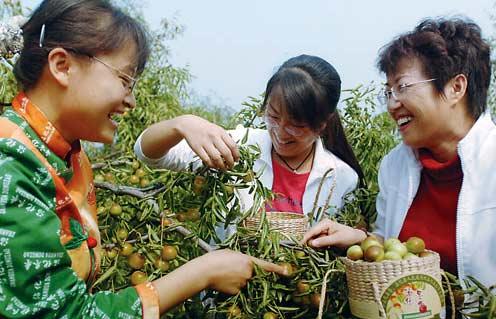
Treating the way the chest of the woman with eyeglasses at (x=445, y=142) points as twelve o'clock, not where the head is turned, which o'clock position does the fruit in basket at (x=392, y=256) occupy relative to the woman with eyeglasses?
The fruit in basket is roughly at 11 o'clock from the woman with eyeglasses.

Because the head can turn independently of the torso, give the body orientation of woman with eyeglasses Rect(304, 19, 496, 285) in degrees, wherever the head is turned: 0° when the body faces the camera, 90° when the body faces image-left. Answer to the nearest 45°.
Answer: approximately 45°

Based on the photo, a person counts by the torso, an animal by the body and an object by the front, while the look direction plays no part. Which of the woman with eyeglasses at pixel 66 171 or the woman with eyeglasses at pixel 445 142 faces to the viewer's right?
the woman with eyeglasses at pixel 66 171

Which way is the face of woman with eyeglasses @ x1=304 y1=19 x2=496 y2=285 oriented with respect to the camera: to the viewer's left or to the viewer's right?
to the viewer's left

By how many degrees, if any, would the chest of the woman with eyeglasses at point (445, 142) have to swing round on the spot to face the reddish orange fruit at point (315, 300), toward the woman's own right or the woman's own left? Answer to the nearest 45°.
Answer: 0° — they already face it

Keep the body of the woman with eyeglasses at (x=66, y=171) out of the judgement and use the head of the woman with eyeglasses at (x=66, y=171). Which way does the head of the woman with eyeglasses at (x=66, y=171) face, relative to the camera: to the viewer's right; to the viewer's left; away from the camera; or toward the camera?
to the viewer's right

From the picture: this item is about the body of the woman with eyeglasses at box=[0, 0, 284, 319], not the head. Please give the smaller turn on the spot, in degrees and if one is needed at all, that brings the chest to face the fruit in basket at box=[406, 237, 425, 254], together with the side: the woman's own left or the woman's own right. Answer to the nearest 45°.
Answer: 0° — they already face it

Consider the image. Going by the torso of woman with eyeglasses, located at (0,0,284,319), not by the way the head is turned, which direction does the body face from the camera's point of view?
to the viewer's right
